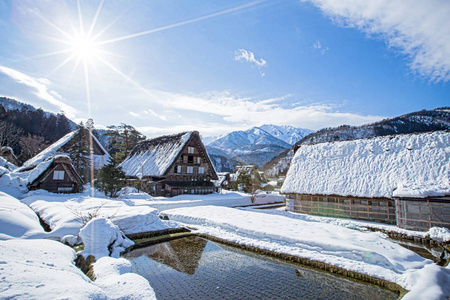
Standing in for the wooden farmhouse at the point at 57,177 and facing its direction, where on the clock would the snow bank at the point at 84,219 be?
The snow bank is roughly at 12 o'clock from the wooden farmhouse.

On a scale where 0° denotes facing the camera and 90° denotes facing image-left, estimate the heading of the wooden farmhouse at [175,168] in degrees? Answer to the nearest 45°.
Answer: approximately 315°

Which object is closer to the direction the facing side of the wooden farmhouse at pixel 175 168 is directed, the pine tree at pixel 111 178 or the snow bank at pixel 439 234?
the snow bank

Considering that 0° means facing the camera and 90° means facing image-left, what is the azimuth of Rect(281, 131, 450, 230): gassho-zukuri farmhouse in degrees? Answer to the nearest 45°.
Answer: approximately 45°

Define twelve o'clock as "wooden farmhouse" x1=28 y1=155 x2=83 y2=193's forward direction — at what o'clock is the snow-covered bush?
The snow-covered bush is roughly at 12 o'clock from the wooden farmhouse.

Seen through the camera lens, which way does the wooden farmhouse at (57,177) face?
facing the viewer

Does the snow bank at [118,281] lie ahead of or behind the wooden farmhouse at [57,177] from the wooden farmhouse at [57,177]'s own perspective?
ahead

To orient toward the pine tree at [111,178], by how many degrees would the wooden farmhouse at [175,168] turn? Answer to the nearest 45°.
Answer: approximately 90° to its right

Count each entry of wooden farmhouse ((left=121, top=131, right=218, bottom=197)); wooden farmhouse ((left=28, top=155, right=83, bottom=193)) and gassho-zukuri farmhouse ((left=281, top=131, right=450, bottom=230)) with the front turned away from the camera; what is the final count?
0

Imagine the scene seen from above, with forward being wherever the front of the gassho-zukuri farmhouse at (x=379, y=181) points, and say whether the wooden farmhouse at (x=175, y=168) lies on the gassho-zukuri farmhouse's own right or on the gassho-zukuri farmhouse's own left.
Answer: on the gassho-zukuri farmhouse's own right

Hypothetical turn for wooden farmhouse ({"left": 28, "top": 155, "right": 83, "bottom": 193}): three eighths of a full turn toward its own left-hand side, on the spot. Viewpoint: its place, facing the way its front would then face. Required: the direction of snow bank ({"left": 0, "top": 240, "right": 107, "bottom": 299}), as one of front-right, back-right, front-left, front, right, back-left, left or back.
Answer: back-right

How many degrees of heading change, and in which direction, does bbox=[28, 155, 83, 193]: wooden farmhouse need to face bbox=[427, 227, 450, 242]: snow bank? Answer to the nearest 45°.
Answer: approximately 45° to its left

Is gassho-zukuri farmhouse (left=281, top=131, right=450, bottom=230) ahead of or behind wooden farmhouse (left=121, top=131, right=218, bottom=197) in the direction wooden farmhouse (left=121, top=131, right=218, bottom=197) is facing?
ahead

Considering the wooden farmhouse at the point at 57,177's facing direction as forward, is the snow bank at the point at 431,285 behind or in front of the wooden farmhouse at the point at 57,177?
in front

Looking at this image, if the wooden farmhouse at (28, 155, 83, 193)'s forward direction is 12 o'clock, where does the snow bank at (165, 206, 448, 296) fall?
The snow bank is roughly at 11 o'clock from the wooden farmhouse.

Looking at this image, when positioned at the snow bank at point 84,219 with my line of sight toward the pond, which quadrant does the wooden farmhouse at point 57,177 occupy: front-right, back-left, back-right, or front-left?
back-left

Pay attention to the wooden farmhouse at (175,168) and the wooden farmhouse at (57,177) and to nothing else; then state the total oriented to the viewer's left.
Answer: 0
